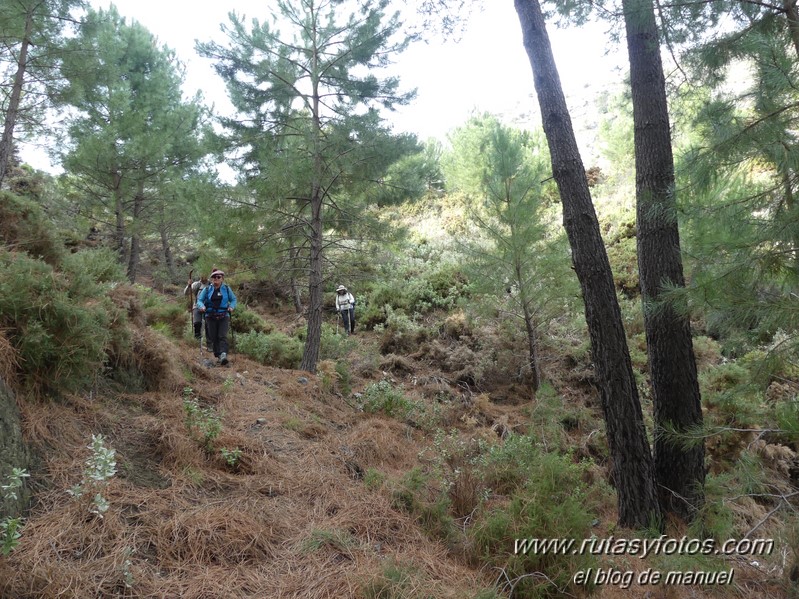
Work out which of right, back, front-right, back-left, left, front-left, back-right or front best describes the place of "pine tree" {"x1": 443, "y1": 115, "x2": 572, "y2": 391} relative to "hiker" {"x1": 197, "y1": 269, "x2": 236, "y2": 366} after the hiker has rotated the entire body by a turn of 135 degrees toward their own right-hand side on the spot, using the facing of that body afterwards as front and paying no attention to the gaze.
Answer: back-right

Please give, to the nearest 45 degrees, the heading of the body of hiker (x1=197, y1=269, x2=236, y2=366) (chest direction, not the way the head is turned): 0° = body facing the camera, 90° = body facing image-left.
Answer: approximately 0°

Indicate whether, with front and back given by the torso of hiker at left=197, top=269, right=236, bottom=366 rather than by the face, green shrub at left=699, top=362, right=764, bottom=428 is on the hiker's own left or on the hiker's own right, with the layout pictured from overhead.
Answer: on the hiker's own left

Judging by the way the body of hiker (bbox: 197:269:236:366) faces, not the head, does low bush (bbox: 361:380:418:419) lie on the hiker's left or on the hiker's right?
on the hiker's left

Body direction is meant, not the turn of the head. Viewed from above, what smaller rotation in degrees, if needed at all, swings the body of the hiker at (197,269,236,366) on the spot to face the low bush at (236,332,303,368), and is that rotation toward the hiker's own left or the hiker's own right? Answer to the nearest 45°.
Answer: approximately 135° to the hiker's own left

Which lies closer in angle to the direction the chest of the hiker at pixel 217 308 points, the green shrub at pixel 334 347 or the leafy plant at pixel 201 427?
the leafy plant

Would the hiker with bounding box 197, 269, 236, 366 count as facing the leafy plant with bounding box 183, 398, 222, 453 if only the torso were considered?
yes
